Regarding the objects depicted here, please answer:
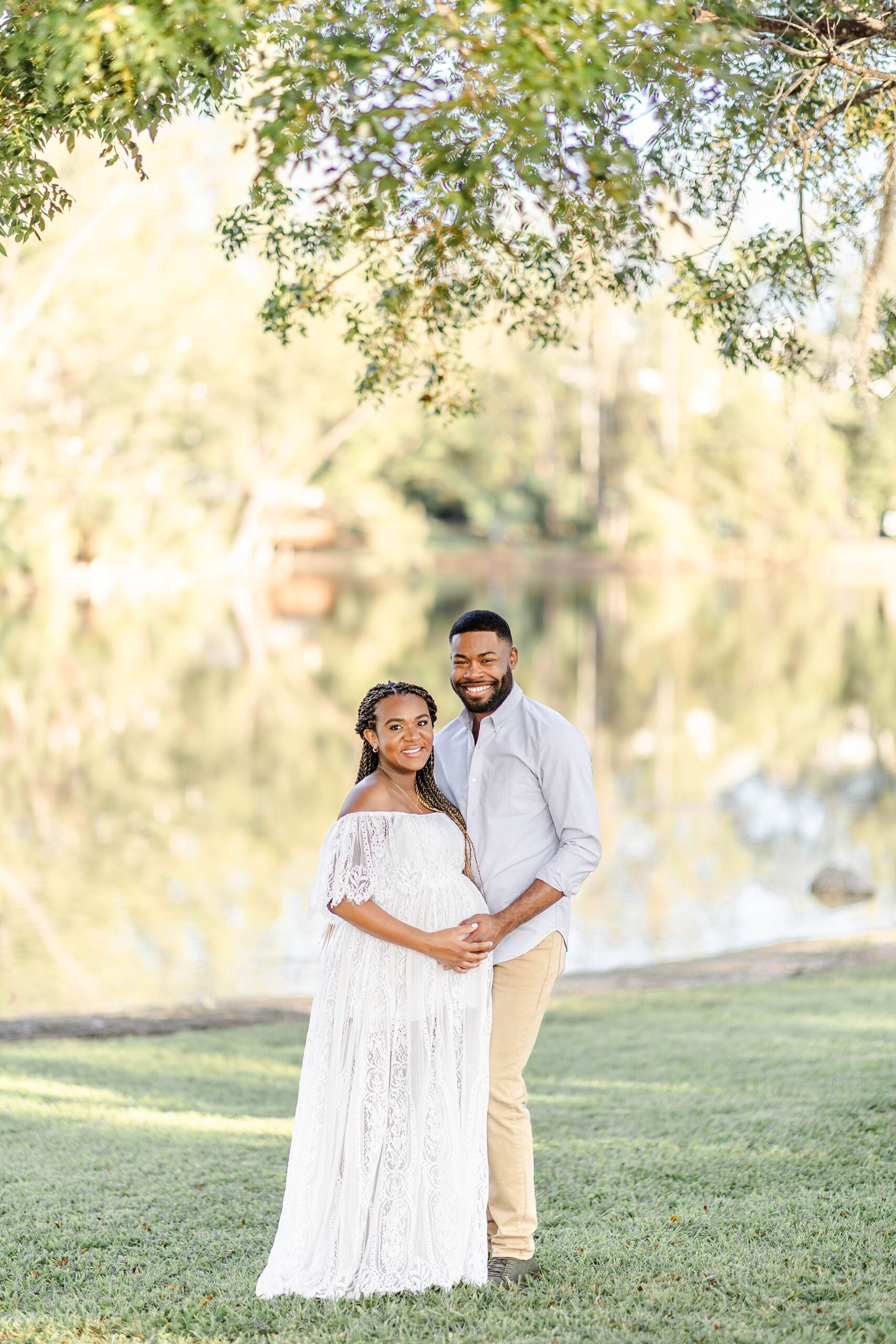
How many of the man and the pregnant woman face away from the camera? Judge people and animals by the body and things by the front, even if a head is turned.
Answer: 0

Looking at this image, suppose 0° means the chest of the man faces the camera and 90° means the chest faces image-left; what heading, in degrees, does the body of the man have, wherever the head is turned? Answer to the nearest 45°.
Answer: approximately 45°

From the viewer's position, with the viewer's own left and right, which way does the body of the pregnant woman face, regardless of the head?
facing the viewer and to the right of the viewer
